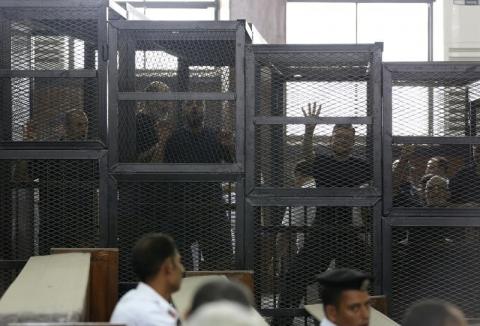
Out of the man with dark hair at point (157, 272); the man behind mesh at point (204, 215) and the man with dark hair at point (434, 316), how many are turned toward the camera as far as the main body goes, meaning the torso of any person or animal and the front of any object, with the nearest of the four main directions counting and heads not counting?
1

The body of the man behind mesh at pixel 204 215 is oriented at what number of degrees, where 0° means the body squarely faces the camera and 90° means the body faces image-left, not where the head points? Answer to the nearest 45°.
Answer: approximately 0°

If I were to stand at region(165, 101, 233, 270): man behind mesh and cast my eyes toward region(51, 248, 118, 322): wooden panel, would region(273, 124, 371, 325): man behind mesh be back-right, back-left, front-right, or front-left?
back-left

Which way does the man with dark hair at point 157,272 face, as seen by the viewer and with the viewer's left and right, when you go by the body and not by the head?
facing away from the viewer and to the right of the viewer

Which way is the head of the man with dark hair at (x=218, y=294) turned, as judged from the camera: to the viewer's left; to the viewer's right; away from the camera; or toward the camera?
away from the camera

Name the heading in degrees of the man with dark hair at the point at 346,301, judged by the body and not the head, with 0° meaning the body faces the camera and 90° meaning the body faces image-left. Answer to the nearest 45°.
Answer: approximately 315°

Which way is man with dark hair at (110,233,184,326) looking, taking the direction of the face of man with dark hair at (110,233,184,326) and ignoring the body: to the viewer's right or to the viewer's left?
to the viewer's right

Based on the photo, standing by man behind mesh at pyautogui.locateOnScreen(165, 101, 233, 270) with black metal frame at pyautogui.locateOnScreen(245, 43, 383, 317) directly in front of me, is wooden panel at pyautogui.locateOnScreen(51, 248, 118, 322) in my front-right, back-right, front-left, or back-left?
back-right

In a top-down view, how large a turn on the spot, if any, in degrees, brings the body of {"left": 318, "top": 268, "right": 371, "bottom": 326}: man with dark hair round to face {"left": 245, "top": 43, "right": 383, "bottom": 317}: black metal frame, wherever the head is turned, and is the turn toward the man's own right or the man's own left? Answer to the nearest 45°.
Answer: approximately 135° to the man's own left

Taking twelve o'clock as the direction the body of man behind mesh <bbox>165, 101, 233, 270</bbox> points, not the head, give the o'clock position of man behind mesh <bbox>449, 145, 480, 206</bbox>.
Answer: man behind mesh <bbox>449, 145, 480, 206</bbox> is roughly at 9 o'clock from man behind mesh <bbox>165, 101, 233, 270</bbox>.
